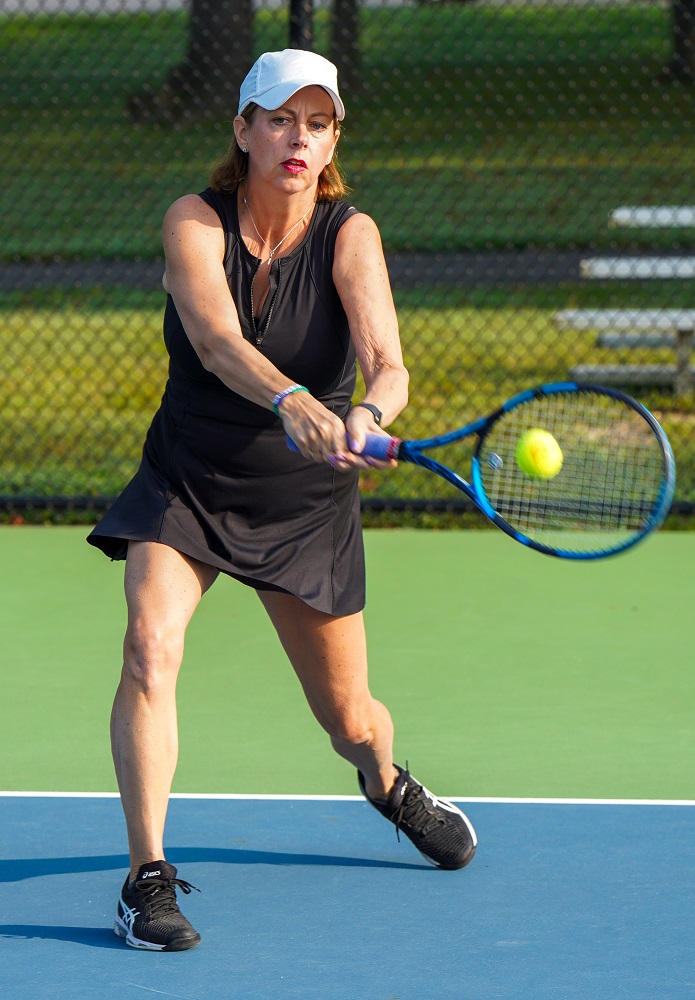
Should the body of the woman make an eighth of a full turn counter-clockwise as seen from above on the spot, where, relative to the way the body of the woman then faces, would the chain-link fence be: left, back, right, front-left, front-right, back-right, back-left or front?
back-left

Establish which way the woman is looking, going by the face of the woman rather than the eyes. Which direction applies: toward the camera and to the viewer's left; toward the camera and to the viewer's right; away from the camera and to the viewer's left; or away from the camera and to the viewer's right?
toward the camera and to the viewer's right

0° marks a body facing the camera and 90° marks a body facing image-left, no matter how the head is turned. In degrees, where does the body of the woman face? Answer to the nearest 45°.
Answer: approximately 0°

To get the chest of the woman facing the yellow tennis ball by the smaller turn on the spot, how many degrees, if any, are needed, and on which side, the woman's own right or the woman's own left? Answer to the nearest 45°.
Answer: approximately 90° to the woman's own left
